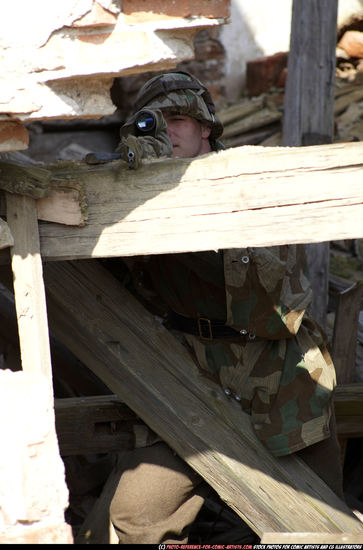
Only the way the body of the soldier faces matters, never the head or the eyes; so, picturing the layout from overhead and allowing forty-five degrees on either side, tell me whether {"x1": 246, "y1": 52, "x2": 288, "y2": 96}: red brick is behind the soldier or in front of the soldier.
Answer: behind

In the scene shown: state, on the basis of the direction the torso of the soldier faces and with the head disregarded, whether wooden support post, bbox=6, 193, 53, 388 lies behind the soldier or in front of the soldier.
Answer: in front

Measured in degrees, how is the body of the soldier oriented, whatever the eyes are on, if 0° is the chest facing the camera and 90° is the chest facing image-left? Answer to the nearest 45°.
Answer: approximately 45°

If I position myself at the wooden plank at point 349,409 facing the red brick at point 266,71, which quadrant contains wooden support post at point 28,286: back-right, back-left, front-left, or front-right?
back-left

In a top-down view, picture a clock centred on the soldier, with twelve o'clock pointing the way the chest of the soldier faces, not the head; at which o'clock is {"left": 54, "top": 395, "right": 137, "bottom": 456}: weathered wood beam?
The weathered wood beam is roughly at 2 o'clock from the soldier.

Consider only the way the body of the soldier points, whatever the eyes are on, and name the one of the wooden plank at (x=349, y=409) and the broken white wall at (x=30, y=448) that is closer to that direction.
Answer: the broken white wall

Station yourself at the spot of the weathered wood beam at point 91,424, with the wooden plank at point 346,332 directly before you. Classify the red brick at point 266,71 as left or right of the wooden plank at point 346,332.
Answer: left

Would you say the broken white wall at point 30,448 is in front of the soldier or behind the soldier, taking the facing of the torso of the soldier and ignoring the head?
in front
